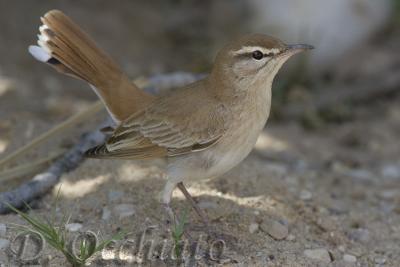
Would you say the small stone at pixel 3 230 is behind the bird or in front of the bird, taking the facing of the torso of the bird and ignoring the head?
behind

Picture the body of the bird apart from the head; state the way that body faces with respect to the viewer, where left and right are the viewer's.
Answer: facing to the right of the viewer

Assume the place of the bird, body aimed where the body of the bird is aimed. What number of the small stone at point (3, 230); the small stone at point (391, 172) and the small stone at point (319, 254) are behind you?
1

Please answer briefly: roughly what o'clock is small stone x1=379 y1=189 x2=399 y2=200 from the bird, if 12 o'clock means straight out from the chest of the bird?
The small stone is roughly at 11 o'clock from the bird.

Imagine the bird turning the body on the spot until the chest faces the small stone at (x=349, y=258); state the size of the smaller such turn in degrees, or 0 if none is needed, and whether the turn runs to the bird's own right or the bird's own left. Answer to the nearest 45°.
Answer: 0° — it already faces it

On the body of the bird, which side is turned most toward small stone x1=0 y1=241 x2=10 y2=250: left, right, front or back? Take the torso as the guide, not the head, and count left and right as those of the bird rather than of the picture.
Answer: back

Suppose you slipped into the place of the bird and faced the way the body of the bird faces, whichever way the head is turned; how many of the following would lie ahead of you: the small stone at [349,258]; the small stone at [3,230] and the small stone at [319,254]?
2

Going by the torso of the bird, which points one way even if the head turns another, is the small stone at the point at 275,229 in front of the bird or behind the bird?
in front

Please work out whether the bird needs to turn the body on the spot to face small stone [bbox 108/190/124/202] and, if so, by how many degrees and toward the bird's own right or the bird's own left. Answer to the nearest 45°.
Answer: approximately 135° to the bird's own left

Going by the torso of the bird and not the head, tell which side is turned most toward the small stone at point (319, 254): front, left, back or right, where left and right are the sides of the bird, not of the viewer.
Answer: front
